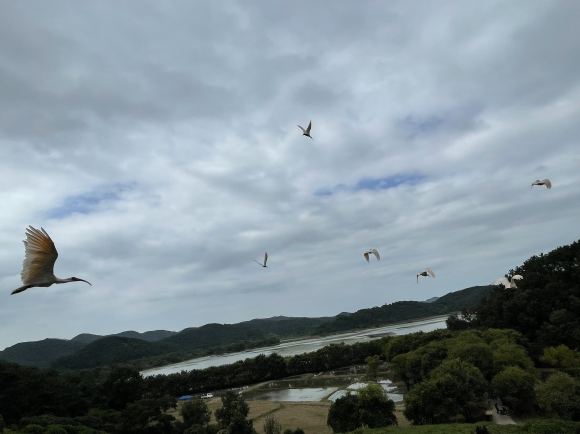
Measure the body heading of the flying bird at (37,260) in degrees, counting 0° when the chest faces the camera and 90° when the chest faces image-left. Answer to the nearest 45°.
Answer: approximately 270°

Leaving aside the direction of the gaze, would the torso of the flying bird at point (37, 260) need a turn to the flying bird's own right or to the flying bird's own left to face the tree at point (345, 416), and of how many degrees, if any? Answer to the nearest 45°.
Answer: approximately 45° to the flying bird's own left

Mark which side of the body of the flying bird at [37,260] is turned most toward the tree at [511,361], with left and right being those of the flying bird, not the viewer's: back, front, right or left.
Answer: front

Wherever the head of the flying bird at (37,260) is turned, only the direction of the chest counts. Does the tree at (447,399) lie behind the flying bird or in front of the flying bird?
in front

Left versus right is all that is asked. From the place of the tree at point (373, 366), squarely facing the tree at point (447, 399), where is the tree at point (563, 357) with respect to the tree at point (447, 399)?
left

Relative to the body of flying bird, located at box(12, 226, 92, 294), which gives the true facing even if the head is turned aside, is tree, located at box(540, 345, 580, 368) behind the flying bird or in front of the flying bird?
in front

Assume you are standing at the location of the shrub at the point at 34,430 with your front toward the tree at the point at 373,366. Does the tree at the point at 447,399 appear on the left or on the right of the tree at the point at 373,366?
right

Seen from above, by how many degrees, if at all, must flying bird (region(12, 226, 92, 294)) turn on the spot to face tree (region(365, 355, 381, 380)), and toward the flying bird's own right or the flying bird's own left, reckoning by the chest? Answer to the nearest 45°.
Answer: approximately 45° to the flying bird's own left
